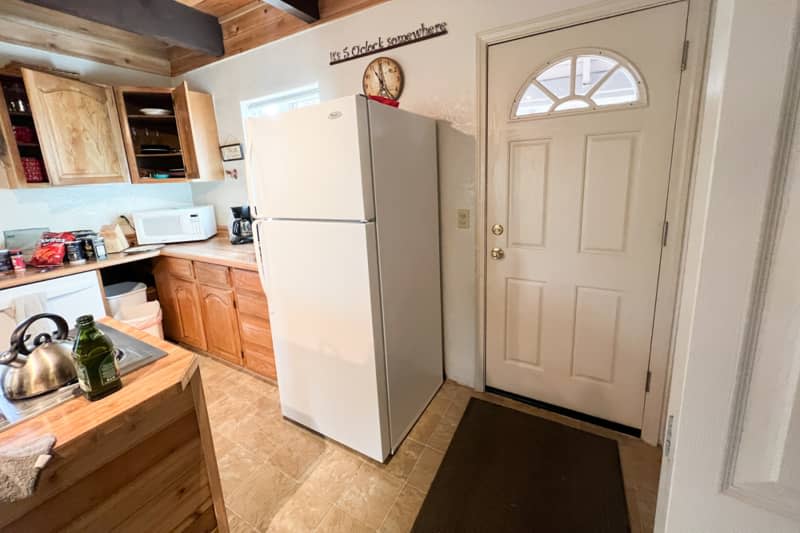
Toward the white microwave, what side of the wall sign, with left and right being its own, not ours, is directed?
right

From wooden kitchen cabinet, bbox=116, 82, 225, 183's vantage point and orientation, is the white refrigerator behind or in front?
in front

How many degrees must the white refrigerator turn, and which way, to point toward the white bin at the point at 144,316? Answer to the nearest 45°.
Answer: approximately 90° to its right

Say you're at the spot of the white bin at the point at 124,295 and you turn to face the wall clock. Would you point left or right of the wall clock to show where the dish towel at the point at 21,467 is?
right

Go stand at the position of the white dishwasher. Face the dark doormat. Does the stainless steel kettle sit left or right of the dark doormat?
right

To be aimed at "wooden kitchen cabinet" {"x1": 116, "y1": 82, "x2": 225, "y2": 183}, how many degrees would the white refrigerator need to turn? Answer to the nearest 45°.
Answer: approximately 90° to its right

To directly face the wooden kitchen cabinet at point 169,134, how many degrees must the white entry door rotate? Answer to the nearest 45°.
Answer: approximately 45° to its right

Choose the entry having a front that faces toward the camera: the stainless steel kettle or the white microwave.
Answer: the white microwave

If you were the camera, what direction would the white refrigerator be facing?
facing the viewer and to the left of the viewer

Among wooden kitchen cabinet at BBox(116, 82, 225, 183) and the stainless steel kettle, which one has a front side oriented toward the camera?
the wooden kitchen cabinet

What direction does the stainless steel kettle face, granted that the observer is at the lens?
facing to the left of the viewer

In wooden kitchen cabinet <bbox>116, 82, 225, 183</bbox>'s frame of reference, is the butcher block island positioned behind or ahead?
ahead

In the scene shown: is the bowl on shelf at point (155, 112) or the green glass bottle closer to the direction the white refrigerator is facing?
the green glass bottle

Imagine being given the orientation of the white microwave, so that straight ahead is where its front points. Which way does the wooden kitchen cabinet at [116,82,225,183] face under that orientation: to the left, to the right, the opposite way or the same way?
the same way

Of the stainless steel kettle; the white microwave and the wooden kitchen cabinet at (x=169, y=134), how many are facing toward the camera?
2

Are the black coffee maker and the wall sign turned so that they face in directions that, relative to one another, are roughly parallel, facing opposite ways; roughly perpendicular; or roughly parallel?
roughly parallel

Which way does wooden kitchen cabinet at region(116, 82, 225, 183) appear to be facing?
toward the camera

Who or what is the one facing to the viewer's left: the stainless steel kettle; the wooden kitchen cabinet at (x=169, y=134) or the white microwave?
the stainless steel kettle
